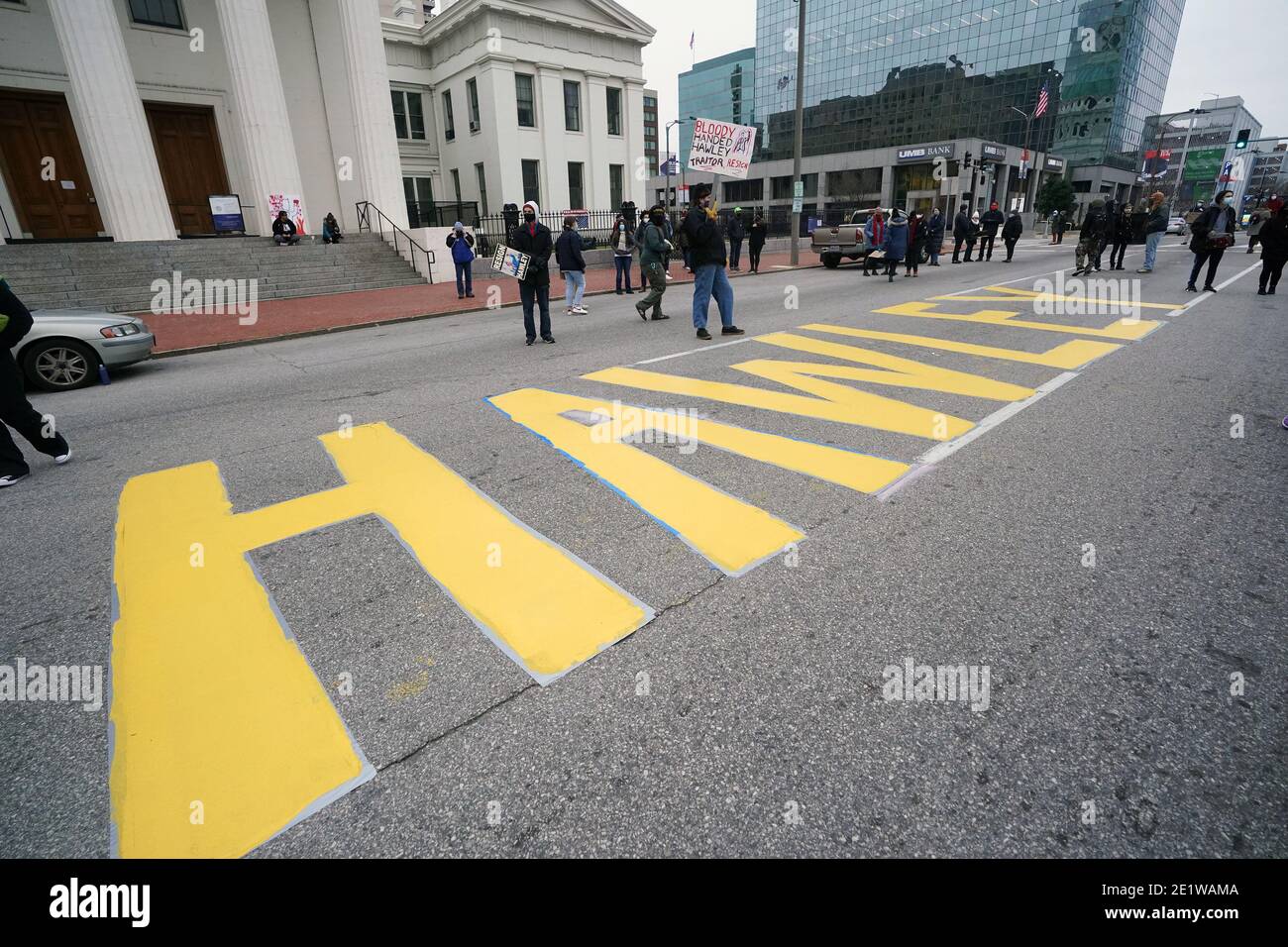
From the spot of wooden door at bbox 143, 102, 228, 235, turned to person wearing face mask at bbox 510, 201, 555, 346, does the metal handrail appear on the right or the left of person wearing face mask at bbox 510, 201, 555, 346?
left

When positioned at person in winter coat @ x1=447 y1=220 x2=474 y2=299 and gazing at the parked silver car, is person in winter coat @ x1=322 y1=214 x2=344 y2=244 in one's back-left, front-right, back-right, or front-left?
back-right

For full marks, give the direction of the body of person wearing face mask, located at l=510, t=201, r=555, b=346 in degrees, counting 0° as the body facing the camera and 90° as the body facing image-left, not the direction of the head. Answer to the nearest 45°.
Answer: approximately 0°

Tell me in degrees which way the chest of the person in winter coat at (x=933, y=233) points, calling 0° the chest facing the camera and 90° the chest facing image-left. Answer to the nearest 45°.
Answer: approximately 45°

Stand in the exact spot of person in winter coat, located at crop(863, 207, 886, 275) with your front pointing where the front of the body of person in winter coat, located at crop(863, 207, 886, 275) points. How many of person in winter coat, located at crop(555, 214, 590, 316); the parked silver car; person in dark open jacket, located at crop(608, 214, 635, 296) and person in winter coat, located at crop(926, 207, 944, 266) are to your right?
3

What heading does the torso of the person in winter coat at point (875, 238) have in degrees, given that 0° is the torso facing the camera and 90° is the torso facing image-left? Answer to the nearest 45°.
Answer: approximately 315°
